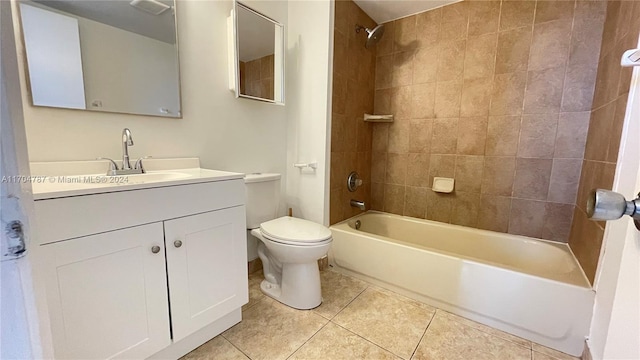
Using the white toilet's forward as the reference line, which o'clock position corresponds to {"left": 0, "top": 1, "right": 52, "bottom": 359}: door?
The door is roughly at 2 o'clock from the white toilet.

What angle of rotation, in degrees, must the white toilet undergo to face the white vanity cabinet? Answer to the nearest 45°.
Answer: approximately 90° to its right

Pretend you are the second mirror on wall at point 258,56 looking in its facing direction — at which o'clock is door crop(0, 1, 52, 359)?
The door is roughly at 2 o'clock from the second mirror on wall.
